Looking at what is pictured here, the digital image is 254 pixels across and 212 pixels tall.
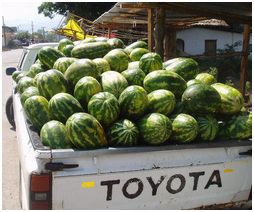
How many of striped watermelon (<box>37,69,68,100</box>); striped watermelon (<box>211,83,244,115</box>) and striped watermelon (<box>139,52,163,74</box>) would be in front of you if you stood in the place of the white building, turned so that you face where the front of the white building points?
3

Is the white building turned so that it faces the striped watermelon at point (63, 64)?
yes

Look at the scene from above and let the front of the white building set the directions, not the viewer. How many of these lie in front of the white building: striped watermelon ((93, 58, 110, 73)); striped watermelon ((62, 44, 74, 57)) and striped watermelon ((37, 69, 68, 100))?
3

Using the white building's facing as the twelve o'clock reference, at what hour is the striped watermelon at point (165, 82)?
The striped watermelon is roughly at 12 o'clock from the white building.

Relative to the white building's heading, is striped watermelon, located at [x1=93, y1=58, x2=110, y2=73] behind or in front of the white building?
in front

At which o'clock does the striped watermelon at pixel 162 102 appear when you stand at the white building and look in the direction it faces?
The striped watermelon is roughly at 12 o'clock from the white building.

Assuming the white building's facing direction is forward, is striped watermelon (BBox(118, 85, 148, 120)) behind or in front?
in front

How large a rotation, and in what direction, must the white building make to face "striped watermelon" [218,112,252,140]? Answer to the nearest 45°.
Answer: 0° — it already faces it

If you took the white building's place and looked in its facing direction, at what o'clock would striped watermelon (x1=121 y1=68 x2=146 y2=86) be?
The striped watermelon is roughly at 12 o'clock from the white building.

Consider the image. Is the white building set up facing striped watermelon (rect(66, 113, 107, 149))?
yes

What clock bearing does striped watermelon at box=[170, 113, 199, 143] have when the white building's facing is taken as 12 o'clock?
The striped watermelon is roughly at 12 o'clock from the white building.

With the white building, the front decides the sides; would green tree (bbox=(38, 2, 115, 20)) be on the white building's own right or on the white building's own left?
on the white building's own right

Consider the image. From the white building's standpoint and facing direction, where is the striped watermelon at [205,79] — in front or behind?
in front

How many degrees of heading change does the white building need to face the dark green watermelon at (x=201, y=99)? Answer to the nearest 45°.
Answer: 0° — it already faces it

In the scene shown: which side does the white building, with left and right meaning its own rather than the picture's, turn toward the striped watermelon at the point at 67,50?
front

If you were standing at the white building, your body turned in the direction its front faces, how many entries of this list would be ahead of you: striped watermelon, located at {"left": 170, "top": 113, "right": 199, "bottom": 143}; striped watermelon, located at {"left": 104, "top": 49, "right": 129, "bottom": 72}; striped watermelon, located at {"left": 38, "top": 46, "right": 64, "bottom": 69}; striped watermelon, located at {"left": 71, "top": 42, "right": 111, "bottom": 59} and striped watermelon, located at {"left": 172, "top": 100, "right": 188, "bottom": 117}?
5

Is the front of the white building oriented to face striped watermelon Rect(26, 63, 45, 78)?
yes

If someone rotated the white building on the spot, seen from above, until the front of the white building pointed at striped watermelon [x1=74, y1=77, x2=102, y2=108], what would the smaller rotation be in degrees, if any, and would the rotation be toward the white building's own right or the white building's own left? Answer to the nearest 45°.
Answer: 0° — it already faces it

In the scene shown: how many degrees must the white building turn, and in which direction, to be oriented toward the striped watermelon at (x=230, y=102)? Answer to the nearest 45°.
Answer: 0° — it already faces it

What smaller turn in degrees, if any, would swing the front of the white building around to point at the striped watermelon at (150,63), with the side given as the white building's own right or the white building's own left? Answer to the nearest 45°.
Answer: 0° — it already faces it

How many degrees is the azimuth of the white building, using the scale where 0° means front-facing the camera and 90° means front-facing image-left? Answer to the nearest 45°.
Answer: approximately 0°
